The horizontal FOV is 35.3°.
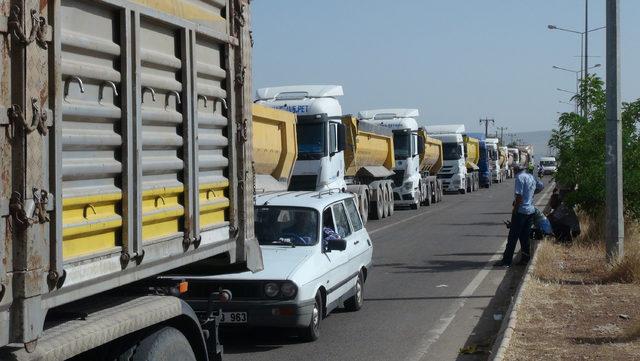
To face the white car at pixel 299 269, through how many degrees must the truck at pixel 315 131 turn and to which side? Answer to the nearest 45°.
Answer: approximately 45° to its left

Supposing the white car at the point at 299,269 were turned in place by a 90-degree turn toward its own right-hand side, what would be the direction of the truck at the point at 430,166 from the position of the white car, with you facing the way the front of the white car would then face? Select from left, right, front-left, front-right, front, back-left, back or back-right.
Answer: front-right

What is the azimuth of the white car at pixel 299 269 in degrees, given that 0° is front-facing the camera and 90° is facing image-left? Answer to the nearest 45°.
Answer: approximately 45°

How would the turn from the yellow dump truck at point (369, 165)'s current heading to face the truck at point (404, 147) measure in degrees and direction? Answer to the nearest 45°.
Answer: approximately 135° to its right

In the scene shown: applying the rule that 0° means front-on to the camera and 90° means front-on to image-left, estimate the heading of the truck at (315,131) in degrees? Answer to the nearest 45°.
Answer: approximately 45°

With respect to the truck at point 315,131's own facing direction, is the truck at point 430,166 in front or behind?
behind

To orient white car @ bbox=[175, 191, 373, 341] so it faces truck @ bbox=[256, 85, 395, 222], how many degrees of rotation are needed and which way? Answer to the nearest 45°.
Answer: approximately 135° to its right

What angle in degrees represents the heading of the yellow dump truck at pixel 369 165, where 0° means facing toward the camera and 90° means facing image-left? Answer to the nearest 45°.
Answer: approximately 45°
